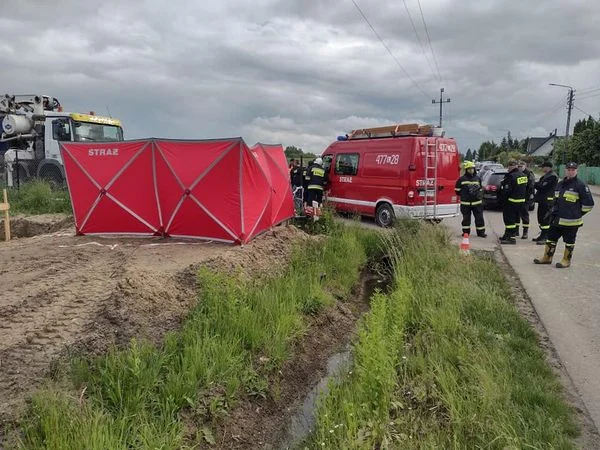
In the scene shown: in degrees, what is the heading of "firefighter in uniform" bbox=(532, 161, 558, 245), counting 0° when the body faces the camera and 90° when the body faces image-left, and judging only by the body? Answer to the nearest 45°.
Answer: approximately 90°

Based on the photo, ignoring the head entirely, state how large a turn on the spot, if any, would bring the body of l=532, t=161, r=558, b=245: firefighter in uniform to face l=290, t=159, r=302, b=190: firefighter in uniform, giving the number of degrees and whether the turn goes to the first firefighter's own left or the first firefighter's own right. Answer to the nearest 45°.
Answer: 0° — they already face them

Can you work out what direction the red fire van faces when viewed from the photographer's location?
facing away from the viewer and to the left of the viewer

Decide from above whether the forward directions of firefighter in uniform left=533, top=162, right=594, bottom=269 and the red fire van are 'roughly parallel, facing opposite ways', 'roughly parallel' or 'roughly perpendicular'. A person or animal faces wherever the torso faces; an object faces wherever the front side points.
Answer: roughly perpendicular

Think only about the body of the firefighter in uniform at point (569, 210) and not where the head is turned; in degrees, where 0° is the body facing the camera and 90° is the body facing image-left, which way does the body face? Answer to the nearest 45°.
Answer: approximately 45°

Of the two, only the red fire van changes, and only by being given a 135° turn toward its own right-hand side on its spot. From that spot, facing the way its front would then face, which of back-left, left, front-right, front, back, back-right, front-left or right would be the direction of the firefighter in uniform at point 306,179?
back-left

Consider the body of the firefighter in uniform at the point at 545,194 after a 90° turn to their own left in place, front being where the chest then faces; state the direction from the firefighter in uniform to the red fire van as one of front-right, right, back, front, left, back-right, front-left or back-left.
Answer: right

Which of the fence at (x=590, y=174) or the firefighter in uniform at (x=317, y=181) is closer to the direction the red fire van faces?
the firefighter in uniform

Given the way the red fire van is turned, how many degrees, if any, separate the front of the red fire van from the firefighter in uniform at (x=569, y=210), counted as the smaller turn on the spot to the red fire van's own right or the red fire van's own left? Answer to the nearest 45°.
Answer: approximately 180°

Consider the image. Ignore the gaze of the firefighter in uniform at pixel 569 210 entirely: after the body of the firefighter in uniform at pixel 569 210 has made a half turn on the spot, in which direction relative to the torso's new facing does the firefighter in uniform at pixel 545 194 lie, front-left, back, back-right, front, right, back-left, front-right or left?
front-left

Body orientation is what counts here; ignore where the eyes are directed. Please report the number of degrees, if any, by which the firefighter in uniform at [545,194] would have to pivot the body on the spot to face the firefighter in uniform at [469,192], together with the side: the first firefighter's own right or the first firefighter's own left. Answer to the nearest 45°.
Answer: approximately 45° to the first firefighter's own left

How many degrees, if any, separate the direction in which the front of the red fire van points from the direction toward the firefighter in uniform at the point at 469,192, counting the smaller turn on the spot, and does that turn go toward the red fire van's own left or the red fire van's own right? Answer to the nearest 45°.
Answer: approximately 180°

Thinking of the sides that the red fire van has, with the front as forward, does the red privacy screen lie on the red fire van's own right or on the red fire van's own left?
on the red fire van's own left
